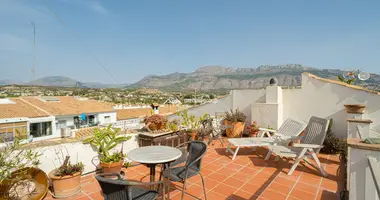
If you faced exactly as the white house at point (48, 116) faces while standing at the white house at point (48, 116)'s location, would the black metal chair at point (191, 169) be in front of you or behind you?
in front

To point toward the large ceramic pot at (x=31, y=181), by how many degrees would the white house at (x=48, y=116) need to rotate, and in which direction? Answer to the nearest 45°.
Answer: approximately 45° to its right

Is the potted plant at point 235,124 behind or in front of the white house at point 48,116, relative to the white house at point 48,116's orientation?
in front

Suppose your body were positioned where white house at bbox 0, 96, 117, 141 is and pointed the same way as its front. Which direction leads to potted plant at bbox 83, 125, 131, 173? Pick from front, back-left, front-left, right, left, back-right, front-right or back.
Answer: front-right

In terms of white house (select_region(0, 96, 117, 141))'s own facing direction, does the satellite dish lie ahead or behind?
ahead

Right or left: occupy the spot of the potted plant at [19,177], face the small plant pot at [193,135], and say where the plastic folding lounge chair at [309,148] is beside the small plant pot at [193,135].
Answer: right

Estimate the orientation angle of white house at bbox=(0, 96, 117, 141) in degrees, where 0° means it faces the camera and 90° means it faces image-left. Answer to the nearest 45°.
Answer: approximately 315°

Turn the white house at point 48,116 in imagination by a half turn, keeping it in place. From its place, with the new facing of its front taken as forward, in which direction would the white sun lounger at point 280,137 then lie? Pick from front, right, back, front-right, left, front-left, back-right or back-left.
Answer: back-left

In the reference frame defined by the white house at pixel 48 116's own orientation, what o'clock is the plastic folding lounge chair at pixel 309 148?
The plastic folding lounge chair is roughly at 1 o'clock from the white house.

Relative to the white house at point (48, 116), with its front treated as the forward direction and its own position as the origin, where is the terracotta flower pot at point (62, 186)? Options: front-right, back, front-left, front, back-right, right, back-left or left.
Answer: front-right

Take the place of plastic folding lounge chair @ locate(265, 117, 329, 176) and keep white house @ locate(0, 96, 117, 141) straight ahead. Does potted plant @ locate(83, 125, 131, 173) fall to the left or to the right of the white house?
left
